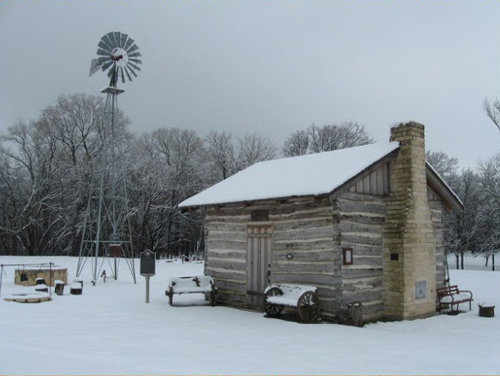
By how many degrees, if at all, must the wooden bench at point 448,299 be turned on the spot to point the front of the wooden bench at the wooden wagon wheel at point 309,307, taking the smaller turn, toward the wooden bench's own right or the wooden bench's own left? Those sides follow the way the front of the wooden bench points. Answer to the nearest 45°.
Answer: approximately 90° to the wooden bench's own right

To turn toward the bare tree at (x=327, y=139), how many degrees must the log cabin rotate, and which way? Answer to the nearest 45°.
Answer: approximately 135° to its right

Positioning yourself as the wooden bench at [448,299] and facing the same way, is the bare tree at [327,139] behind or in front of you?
behind

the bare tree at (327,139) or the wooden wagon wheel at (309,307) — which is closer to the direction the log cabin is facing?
the wooden wagon wheel

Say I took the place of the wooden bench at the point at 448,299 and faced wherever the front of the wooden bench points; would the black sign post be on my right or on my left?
on my right

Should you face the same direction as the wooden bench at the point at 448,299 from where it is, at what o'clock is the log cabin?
The log cabin is roughly at 3 o'clock from the wooden bench.

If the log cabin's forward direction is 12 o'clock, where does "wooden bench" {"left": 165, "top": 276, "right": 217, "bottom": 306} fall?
The wooden bench is roughly at 2 o'clock from the log cabin.
